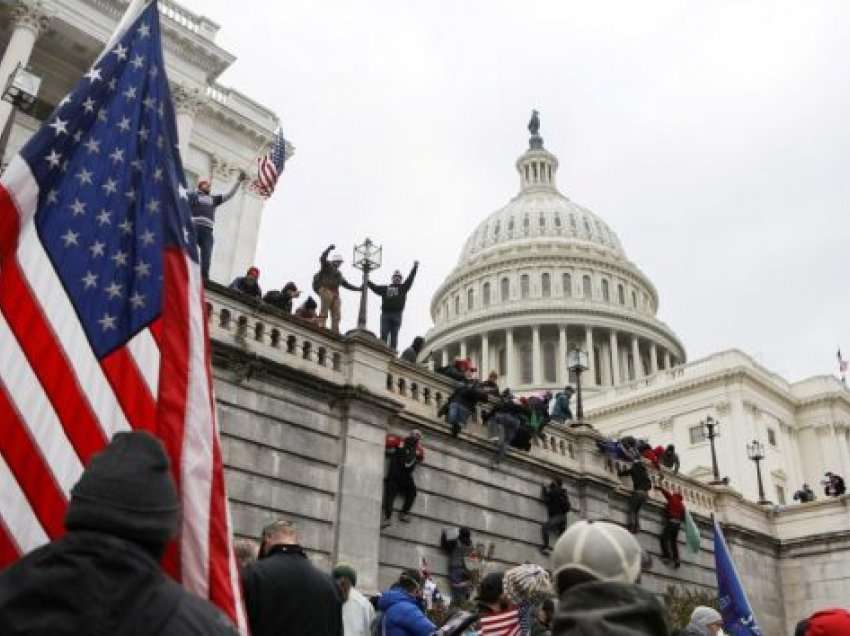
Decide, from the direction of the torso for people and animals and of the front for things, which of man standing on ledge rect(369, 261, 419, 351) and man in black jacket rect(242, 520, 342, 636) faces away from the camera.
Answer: the man in black jacket

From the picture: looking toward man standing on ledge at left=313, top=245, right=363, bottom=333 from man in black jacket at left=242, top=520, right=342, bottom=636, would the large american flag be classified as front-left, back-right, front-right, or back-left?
back-left

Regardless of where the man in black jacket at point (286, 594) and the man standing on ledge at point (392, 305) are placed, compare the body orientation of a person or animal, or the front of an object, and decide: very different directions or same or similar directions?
very different directions

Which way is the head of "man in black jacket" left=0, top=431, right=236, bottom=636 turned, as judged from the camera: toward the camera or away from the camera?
away from the camera

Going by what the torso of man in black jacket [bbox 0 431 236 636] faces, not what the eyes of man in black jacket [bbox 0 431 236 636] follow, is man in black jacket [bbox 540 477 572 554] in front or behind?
in front

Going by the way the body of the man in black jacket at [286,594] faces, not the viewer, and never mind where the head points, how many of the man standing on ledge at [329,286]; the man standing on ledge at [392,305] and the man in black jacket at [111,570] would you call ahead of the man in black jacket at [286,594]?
2

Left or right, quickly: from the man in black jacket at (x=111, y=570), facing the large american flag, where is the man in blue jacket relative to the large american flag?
right

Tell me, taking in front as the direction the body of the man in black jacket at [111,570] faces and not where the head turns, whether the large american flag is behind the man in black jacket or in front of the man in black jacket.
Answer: in front

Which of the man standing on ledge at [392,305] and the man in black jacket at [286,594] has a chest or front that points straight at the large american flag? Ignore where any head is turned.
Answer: the man standing on ledge

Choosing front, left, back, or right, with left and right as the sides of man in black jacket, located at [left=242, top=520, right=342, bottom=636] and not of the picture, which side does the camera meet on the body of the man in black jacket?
back

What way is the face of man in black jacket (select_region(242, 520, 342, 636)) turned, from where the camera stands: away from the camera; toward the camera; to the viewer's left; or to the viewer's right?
away from the camera

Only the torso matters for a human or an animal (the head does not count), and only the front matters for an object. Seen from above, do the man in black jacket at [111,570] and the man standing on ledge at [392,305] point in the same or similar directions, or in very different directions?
very different directions

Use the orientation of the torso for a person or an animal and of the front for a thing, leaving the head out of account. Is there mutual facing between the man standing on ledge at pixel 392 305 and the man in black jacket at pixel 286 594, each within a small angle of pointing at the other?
yes

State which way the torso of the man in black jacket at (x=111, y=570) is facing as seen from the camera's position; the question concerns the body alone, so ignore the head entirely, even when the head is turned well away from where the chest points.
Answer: away from the camera

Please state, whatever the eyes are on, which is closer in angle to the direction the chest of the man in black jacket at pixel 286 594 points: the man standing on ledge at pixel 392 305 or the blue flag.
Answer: the man standing on ledge
